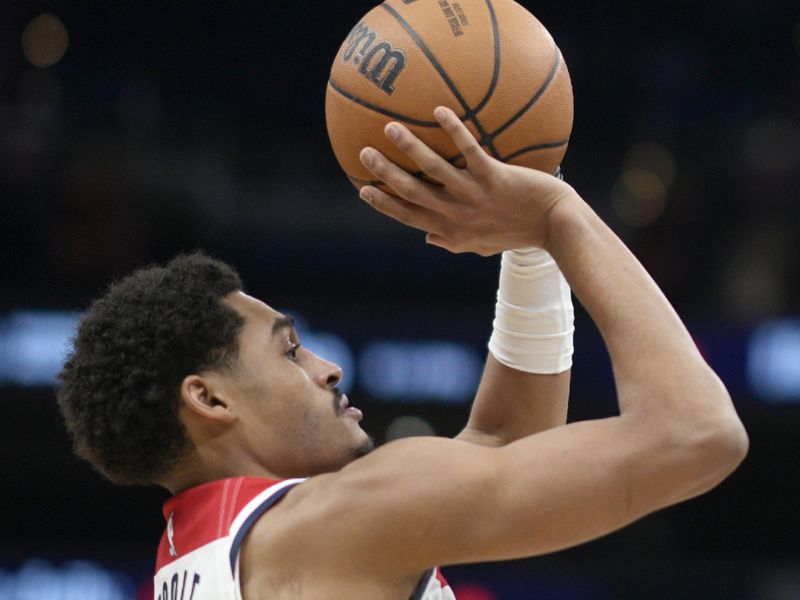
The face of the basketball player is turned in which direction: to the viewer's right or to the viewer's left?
to the viewer's right

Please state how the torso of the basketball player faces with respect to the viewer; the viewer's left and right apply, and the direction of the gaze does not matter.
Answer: facing to the right of the viewer
